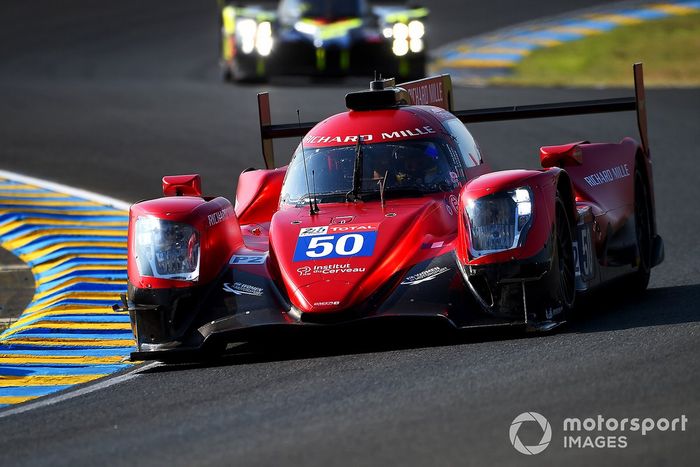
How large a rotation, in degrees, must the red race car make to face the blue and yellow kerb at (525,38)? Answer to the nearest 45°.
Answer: approximately 180°

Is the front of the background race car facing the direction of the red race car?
yes

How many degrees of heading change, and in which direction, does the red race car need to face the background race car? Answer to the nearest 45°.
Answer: approximately 180°

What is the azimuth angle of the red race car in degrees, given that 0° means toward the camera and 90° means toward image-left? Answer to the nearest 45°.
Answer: approximately 0°

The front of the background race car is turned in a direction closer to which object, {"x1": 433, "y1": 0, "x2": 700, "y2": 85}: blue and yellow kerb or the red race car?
the red race car

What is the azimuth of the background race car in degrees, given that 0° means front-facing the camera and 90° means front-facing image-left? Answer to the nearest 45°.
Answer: approximately 0°

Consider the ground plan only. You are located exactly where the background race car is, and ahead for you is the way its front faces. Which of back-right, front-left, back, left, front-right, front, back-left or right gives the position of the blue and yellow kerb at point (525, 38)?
back-left

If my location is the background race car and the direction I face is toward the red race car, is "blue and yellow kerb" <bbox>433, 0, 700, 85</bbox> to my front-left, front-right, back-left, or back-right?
back-left

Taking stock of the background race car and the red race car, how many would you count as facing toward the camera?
2
